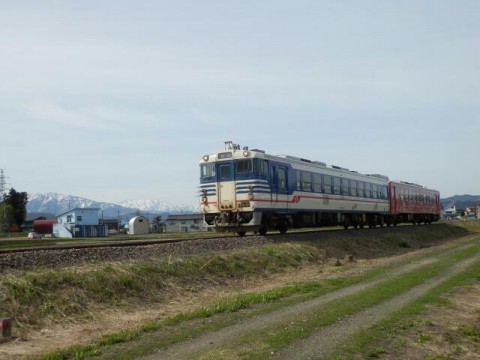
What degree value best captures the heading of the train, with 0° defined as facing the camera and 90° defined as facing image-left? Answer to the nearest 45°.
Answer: approximately 45°

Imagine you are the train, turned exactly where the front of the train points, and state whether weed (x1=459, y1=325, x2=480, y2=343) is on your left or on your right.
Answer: on your left
